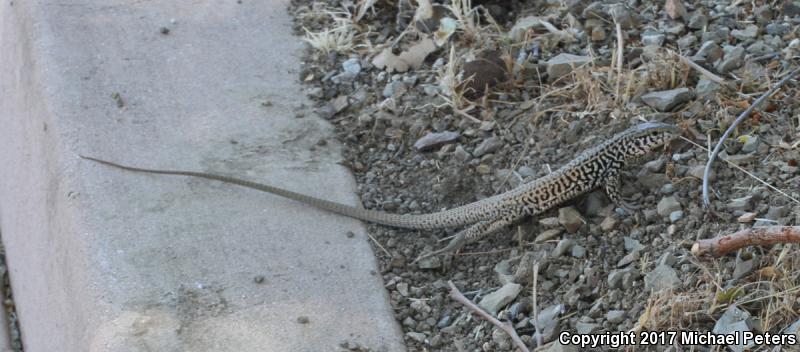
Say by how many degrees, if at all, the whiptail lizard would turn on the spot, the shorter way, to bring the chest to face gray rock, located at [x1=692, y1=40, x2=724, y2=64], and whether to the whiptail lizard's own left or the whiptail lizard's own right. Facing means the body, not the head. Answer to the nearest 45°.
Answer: approximately 45° to the whiptail lizard's own left

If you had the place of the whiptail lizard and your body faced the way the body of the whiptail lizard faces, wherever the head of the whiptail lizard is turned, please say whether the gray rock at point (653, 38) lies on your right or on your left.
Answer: on your left

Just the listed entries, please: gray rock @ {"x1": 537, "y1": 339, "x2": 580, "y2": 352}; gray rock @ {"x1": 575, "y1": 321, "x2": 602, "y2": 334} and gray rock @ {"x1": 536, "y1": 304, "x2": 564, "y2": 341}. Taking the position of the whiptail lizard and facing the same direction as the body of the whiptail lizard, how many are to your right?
3

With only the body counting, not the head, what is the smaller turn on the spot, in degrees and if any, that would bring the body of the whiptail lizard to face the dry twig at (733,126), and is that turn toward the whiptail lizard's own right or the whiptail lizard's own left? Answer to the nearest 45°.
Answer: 0° — it already faces it

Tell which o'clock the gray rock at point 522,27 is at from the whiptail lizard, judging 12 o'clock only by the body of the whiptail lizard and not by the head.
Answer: The gray rock is roughly at 9 o'clock from the whiptail lizard.

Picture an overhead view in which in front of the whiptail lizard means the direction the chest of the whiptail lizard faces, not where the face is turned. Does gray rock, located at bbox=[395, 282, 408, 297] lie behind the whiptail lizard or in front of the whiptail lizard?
behind

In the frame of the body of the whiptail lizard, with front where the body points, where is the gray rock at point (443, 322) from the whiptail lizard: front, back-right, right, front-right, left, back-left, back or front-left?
back-right

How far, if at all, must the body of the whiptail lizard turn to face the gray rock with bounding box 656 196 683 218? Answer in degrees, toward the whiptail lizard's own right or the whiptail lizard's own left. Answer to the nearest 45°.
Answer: approximately 45° to the whiptail lizard's own right

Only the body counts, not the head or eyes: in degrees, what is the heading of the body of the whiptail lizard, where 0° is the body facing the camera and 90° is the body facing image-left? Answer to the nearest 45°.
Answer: approximately 270°

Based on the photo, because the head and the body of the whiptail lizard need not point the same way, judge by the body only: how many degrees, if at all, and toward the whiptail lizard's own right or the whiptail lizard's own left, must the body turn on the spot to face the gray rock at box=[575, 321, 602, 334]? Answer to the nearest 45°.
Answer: approximately 90° to the whiptail lizard's own right

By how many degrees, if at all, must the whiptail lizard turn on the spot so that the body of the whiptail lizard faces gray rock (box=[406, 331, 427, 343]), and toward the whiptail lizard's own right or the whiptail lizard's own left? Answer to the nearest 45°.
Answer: approximately 135° to the whiptail lizard's own right

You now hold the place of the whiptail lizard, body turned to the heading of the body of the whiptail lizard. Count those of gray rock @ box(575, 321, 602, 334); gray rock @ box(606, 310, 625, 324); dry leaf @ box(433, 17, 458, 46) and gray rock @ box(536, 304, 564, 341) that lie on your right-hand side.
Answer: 3

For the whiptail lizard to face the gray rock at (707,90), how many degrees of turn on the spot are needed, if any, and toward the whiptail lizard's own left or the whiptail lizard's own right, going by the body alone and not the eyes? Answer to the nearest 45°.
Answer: approximately 45° to the whiptail lizard's own left
